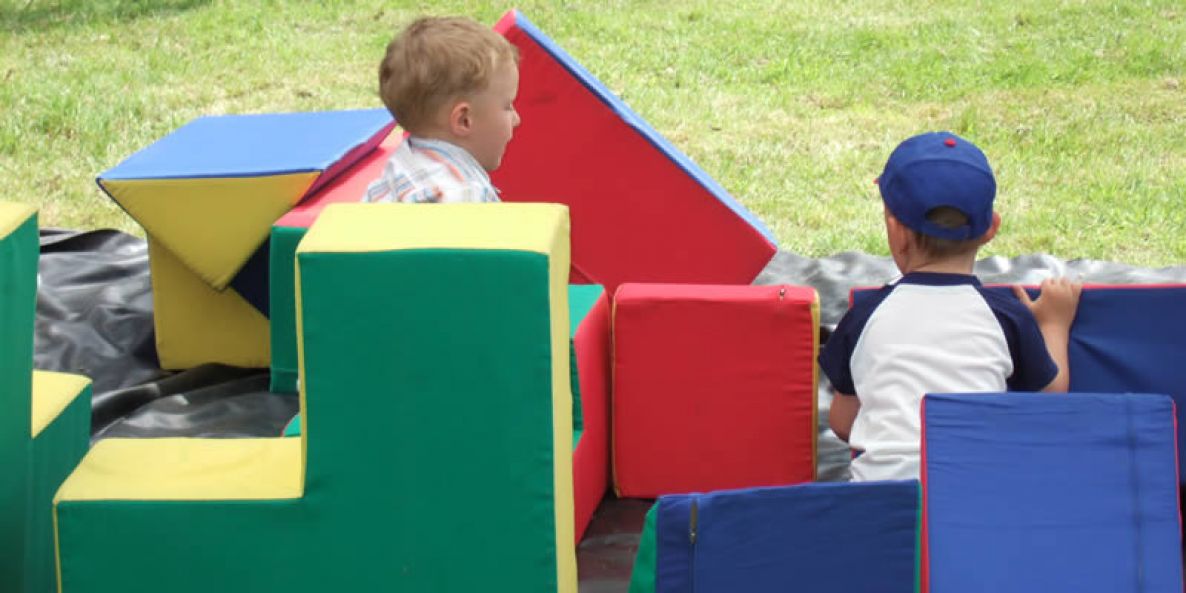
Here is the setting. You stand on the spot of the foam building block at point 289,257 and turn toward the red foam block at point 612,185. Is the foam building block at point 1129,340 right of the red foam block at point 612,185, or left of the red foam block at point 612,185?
right

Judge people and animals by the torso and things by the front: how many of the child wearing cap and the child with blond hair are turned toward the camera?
0

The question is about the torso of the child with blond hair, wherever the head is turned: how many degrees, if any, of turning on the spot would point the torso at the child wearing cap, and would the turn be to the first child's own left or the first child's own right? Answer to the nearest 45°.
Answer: approximately 90° to the first child's own right

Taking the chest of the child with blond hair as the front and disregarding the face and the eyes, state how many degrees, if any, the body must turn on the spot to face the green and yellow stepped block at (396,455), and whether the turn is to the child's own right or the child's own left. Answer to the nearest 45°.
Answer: approximately 135° to the child's own right

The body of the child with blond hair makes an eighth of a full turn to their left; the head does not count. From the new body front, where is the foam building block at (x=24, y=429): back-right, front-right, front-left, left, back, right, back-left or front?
back-left

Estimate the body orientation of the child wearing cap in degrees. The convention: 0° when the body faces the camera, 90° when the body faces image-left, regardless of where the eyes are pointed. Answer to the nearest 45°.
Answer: approximately 180°

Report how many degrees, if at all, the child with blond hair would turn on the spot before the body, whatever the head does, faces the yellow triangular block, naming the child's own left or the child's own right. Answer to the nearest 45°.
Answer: approximately 90° to the child's own left

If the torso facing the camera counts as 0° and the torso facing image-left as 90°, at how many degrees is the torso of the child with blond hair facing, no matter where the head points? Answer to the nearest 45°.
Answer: approximately 225°

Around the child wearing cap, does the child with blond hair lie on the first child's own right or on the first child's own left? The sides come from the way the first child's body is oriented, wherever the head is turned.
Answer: on the first child's own left

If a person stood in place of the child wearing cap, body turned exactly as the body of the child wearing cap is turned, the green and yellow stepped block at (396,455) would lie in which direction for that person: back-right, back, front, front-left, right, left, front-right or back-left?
back-left

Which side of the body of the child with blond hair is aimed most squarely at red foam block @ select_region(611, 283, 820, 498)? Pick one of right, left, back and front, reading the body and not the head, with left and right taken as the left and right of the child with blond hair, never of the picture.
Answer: right
